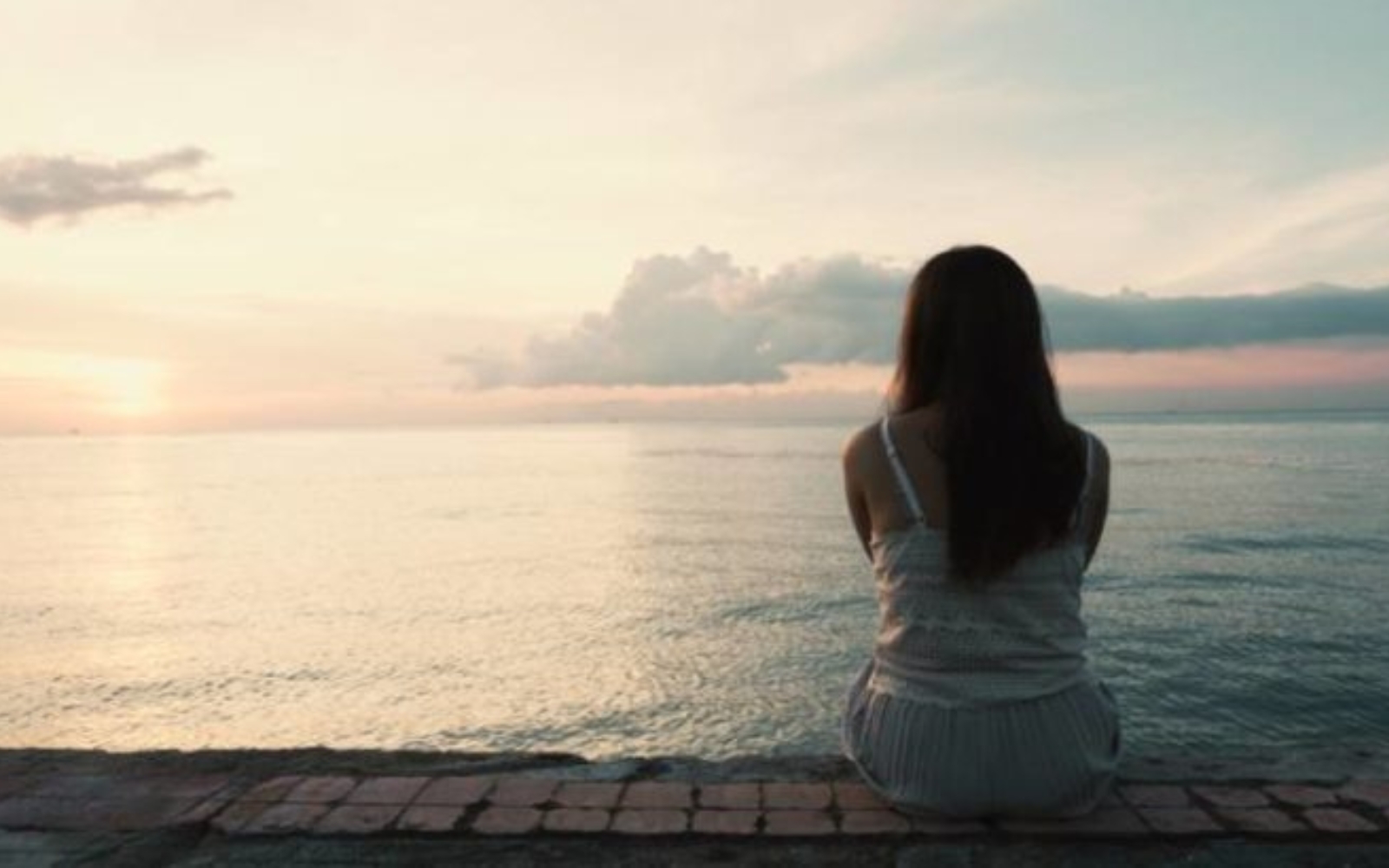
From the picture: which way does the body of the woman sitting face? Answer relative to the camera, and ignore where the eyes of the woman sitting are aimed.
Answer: away from the camera

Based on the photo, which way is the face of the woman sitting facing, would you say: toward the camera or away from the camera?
away from the camera
